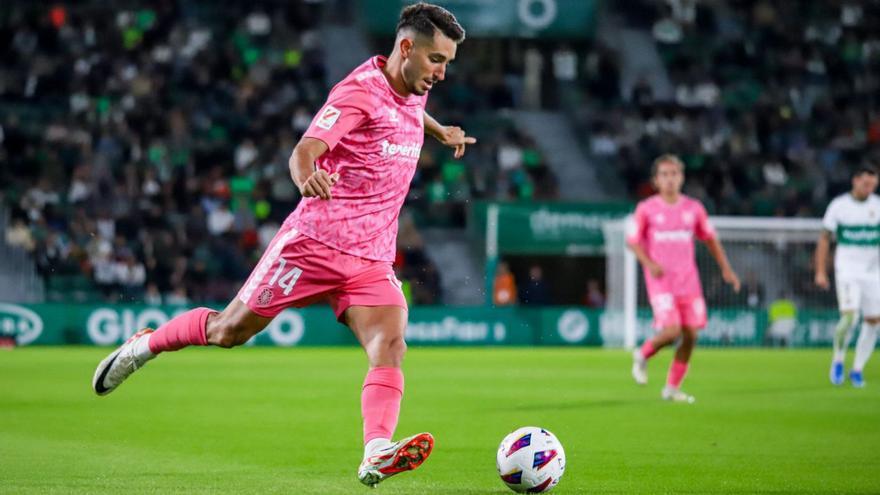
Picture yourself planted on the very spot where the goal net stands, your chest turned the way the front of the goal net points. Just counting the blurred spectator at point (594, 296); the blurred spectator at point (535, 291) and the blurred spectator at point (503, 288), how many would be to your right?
3

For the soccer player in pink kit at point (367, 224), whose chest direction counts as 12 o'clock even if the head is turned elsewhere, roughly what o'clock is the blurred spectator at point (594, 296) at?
The blurred spectator is roughly at 8 o'clock from the soccer player in pink kit.

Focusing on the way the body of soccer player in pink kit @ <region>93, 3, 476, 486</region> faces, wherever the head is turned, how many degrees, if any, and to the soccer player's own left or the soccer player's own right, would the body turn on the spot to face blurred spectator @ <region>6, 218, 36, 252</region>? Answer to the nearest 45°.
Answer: approximately 135° to the soccer player's own left

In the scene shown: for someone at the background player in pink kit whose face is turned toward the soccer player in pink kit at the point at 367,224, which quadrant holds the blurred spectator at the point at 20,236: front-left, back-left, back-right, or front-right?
back-right

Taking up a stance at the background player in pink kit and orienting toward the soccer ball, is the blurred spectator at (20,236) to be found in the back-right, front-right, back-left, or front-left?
back-right

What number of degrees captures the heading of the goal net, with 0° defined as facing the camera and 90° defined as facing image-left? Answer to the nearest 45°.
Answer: approximately 0°

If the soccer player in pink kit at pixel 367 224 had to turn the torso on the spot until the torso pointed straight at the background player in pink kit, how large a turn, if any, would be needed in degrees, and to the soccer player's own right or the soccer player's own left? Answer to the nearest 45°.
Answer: approximately 90° to the soccer player's own left

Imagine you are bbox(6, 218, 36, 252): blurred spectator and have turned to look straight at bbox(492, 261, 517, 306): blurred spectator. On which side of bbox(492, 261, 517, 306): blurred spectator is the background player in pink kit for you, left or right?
right

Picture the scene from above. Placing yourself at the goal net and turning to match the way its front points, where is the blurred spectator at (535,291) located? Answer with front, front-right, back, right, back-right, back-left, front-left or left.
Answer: right

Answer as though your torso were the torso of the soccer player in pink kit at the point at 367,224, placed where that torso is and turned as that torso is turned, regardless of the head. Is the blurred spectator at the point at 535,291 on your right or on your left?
on your left

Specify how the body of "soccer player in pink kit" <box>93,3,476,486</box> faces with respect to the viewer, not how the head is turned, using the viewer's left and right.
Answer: facing the viewer and to the right of the viewer

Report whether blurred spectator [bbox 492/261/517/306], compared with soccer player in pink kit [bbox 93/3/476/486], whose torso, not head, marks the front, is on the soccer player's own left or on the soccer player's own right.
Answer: on the soccer player's own left

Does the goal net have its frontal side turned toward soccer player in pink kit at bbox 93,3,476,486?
yes

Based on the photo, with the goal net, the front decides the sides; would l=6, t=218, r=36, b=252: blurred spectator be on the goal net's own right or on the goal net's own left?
on the goal net's own right
